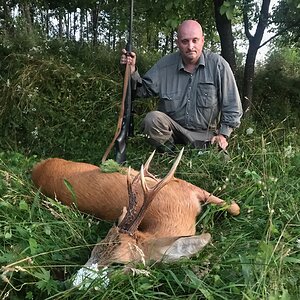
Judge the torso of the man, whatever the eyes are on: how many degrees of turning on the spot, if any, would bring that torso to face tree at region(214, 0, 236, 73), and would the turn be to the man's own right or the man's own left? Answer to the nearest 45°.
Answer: approximately 180°

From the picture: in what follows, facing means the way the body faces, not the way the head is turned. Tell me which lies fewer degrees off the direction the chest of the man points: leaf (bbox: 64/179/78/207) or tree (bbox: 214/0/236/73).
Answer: the leaf

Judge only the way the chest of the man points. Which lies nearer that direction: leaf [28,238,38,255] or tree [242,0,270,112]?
the leaf

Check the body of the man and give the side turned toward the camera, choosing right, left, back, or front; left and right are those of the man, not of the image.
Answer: front

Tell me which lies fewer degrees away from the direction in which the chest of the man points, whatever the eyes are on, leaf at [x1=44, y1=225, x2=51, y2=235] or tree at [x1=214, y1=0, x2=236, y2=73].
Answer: the leaf

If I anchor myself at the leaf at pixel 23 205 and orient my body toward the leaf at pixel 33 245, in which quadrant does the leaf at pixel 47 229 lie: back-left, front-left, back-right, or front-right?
front-left

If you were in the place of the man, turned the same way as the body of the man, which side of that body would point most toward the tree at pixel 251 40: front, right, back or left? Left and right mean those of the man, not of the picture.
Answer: back

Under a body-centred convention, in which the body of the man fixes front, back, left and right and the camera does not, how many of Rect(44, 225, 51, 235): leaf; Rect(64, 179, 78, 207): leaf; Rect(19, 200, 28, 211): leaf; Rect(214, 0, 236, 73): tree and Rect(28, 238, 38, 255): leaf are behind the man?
1

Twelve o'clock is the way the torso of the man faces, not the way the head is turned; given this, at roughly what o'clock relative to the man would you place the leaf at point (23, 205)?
The leaf is roughly at 1 o'clock from the man.

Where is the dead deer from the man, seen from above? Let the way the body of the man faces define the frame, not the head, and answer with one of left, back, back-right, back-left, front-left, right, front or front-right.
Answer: front

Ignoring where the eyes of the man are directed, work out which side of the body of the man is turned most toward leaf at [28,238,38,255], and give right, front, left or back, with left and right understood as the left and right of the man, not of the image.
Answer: front

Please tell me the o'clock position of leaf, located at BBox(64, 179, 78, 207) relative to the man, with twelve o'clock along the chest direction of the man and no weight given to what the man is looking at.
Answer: The leaf is roughly at 1 o'clock from the man.

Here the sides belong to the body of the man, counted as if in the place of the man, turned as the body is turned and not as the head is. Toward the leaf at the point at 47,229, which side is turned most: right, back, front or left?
front
